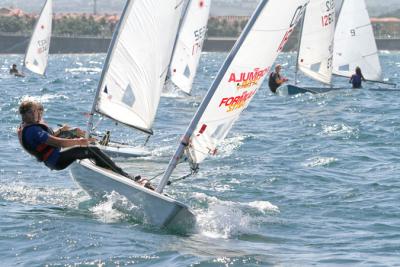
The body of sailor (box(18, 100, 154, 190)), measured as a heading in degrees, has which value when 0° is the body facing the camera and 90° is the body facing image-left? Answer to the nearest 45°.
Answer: approximately 270°
